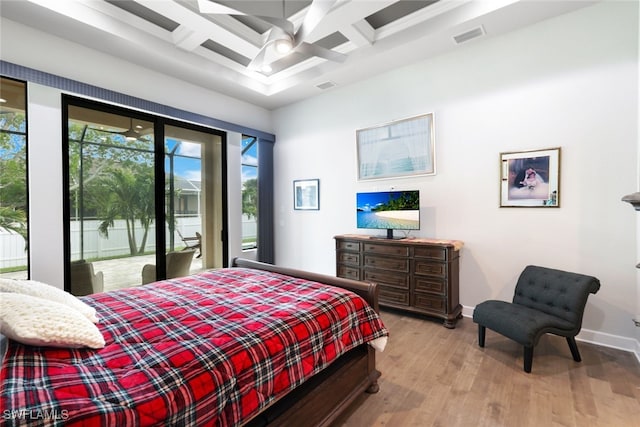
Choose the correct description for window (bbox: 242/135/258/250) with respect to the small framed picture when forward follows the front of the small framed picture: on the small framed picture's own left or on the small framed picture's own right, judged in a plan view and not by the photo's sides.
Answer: on the small framed picture's own right

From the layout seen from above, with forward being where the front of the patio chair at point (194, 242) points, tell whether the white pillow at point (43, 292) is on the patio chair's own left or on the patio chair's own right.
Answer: on the patio chair's own right

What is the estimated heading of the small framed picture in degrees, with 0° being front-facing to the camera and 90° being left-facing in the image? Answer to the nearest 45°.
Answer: approximately 45°

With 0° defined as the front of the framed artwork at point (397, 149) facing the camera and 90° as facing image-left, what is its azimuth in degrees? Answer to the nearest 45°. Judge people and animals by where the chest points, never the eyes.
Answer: approximately 45°

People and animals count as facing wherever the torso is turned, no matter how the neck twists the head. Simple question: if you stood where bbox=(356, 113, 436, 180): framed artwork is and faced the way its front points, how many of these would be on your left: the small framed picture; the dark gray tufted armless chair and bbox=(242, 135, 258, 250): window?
1

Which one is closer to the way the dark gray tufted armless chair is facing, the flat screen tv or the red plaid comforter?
the red plaid comforter

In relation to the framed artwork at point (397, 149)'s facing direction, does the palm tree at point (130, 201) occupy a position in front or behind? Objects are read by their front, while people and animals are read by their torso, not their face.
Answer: in front

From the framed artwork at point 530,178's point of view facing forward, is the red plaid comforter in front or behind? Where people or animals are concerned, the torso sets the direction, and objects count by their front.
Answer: in front

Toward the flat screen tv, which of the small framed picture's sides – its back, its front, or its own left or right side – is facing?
left

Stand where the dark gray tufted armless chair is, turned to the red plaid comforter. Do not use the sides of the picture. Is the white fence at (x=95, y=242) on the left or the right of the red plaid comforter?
right

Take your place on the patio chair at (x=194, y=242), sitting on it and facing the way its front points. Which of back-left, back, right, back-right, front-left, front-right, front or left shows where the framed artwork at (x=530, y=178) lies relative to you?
front-right
